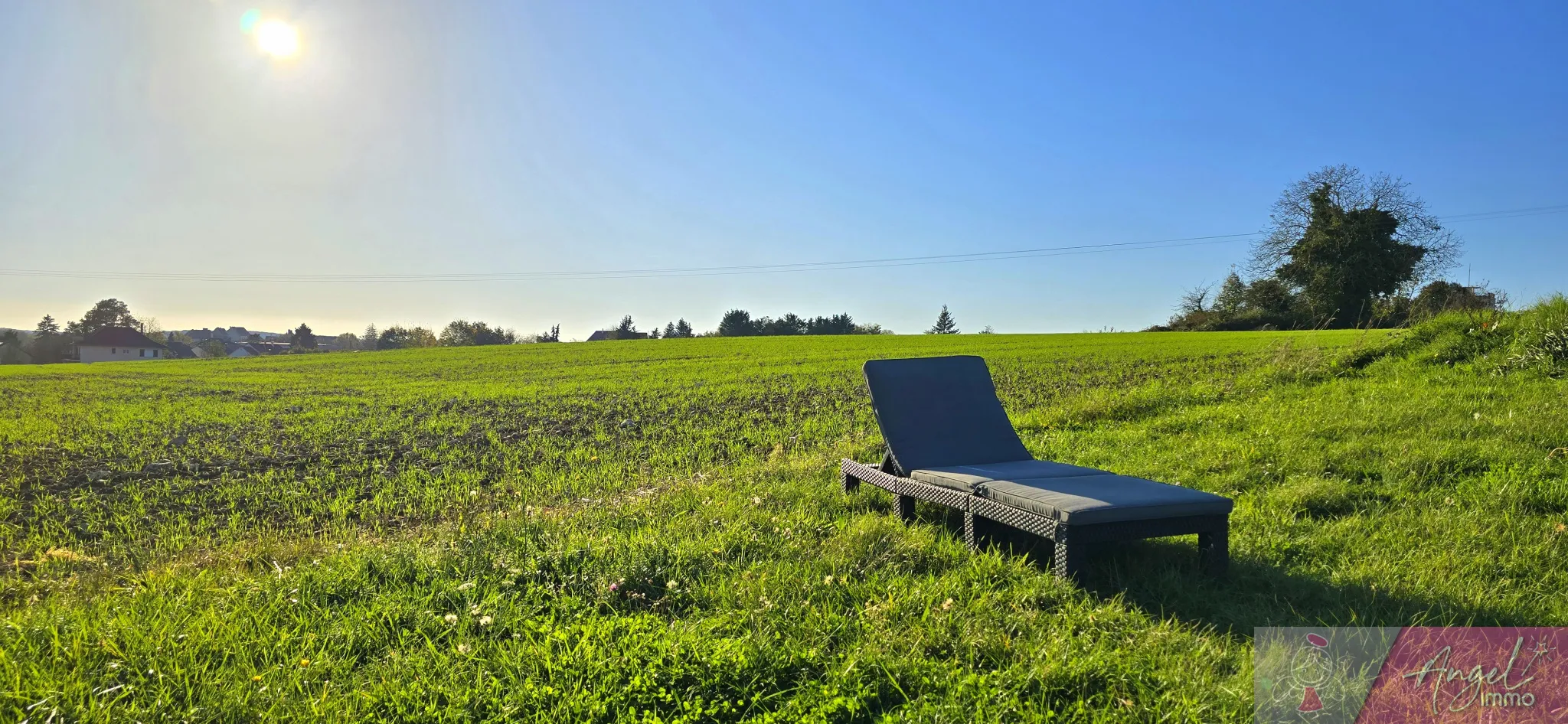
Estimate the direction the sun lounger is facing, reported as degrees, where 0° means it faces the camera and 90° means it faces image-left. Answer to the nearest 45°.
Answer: approximately 315°

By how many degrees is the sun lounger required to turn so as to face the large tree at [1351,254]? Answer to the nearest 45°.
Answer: approximately 135° to its left
